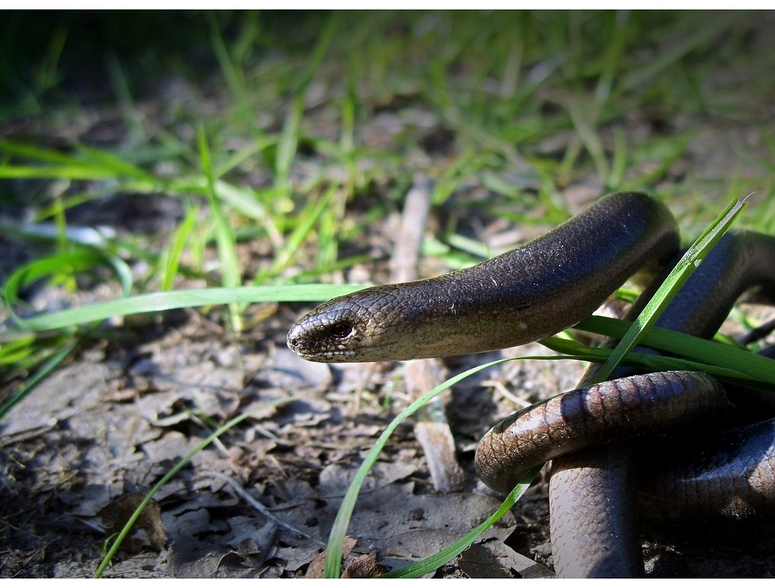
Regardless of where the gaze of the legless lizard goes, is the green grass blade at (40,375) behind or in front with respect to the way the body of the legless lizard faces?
in front

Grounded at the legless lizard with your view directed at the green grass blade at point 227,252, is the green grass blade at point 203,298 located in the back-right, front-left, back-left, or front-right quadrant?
front-left

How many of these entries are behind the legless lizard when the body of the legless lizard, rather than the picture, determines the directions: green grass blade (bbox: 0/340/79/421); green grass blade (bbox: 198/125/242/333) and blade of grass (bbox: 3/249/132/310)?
0

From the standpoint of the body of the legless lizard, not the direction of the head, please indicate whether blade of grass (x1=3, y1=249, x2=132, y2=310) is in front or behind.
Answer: in front

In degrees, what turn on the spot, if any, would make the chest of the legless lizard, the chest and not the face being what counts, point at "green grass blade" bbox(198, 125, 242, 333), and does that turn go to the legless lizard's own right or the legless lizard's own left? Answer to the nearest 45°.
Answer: approximately 45° to the legless lizard's own right

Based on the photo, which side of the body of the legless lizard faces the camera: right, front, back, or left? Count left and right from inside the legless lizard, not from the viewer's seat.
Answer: left

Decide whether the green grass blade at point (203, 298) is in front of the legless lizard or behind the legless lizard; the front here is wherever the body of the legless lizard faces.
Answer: in front
